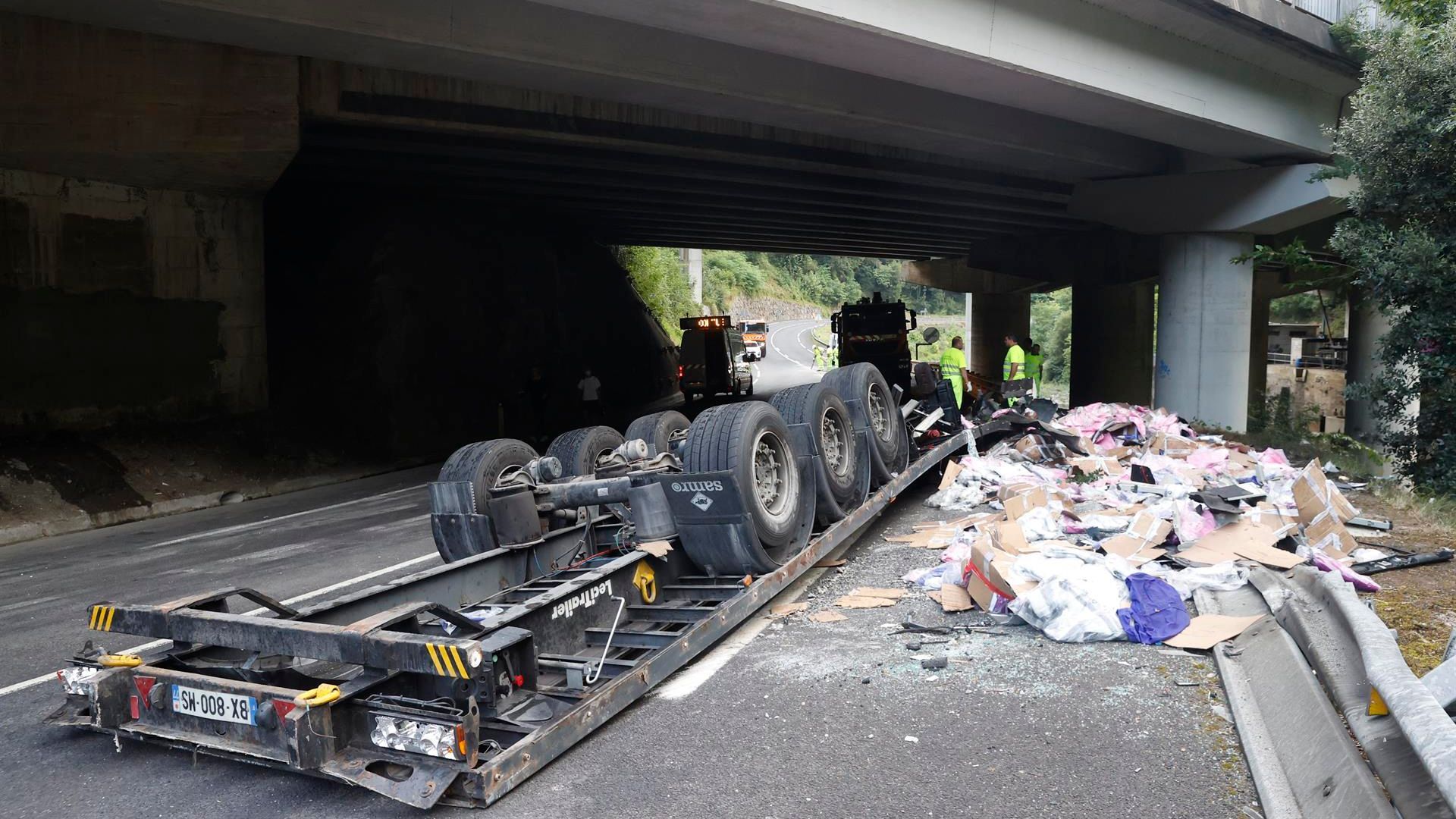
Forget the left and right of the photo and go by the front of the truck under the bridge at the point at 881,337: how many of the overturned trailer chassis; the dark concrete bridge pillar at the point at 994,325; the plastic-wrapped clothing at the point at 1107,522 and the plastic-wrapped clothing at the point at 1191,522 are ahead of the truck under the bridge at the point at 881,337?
3

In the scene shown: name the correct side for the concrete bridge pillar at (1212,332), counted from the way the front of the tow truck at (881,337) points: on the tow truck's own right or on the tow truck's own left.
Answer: on the tow truck's own left

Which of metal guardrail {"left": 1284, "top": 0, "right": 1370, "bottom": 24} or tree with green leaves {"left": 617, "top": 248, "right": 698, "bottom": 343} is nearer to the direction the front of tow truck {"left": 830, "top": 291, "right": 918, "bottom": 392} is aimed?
the metal guardrail

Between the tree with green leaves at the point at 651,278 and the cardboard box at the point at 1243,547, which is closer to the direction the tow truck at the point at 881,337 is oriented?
the cardboard box

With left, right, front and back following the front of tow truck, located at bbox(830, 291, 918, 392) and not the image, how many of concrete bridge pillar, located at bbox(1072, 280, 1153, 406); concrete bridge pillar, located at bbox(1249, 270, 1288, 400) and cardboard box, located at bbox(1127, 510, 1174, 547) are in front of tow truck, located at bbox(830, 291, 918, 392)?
1

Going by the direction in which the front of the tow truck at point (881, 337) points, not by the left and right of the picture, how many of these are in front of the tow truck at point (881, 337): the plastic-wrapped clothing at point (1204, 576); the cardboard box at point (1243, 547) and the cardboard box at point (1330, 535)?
3

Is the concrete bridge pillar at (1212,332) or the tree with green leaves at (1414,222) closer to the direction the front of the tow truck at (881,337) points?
the tree with green leaves

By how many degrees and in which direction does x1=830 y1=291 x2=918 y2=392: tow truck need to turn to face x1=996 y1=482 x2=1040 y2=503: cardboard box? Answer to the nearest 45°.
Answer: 0° — it already faces it

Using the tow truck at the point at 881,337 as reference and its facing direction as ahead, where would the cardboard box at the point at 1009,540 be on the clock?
The cardboard box is roughly at 12 o'clock from the tow truck.

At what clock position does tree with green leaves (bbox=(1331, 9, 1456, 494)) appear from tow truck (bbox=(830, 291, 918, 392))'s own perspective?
The tree with green leaves is roughly at 11 o'clock from the tow truck.
